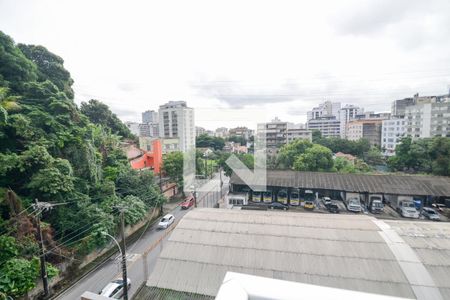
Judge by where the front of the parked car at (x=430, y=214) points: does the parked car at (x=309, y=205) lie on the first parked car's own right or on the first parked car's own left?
on the first parked car's own right

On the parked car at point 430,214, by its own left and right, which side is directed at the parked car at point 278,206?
right

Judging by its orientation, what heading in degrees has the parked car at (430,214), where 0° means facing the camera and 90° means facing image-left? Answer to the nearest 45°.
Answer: approximately 315°

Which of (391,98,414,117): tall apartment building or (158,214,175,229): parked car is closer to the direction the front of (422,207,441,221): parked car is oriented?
the parked car

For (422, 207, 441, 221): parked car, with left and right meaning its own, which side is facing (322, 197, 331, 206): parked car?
right

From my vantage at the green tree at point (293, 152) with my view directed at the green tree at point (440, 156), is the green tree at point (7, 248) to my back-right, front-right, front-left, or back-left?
back-right
